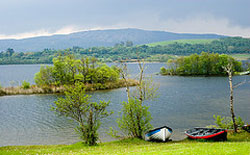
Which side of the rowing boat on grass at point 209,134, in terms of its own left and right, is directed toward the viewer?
right

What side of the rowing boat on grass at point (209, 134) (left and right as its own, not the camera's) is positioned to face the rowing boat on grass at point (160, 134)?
back
